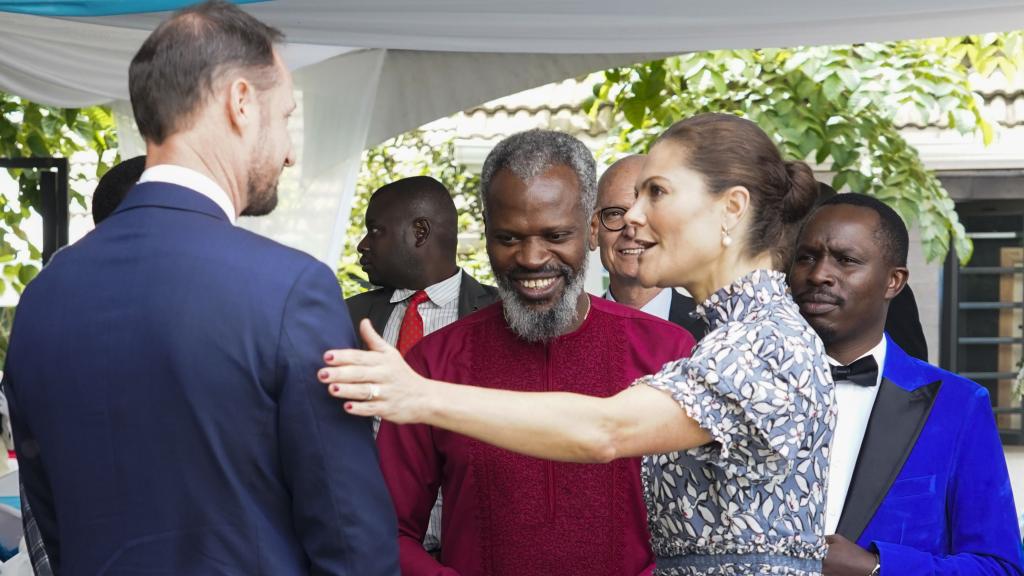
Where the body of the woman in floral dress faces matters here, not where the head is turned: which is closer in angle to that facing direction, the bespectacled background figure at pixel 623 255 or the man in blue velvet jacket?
the bespectacled background figure

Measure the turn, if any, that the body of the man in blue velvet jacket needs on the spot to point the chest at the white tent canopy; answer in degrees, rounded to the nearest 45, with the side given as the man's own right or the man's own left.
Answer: approximately 90° to the man's own right

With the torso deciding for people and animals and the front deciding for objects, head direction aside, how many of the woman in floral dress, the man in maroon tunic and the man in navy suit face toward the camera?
1

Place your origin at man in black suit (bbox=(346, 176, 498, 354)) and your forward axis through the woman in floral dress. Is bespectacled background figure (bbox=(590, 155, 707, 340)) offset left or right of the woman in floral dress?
left

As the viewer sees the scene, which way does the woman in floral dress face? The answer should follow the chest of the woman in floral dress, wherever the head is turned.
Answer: to the viewer's left

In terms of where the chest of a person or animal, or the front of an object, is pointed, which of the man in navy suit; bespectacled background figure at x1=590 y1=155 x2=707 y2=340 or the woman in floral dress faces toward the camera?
the bespectacled background figure

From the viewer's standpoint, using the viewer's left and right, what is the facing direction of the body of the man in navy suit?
facing away from the viewer and to the right of the viewer

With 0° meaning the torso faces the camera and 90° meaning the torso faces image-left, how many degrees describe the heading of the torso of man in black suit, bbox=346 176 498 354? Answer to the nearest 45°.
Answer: approximately 45°
